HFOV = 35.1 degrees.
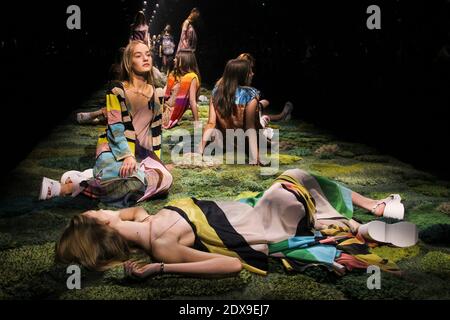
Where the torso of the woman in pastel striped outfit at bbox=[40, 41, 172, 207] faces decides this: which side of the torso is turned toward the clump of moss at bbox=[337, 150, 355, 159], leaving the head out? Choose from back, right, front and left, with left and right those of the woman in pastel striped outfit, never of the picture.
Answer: left

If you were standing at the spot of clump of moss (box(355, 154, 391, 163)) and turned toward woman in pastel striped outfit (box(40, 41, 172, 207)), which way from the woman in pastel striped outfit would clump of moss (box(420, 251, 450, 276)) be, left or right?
left

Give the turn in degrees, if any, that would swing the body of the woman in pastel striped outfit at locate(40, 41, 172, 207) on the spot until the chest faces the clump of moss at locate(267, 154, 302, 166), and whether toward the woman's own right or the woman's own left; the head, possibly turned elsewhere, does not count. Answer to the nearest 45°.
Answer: approximately 90° to the woman's own left

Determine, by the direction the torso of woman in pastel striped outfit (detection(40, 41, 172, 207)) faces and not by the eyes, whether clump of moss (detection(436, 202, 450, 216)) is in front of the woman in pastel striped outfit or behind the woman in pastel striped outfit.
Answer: in front

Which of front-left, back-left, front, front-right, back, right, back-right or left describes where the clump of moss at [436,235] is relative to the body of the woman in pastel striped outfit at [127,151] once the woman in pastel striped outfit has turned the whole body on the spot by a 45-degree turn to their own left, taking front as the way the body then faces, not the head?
front-right

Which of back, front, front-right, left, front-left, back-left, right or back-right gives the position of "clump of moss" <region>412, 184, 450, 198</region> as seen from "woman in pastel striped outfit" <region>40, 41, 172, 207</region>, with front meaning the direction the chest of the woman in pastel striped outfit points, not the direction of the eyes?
front-left

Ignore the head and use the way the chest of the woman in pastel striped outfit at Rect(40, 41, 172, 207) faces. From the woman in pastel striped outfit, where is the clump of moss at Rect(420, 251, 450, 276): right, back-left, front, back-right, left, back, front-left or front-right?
front

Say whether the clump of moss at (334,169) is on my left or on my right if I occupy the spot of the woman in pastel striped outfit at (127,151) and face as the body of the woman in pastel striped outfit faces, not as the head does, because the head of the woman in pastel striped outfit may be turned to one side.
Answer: on my left

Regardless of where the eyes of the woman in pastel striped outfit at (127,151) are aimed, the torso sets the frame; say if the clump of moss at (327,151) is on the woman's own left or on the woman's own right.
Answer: on the woman's own left

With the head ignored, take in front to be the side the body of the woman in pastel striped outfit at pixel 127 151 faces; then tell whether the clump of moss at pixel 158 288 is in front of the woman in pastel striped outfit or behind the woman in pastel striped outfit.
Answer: in front

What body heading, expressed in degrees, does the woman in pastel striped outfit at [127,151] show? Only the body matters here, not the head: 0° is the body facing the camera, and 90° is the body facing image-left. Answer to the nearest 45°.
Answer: approximately 315°
